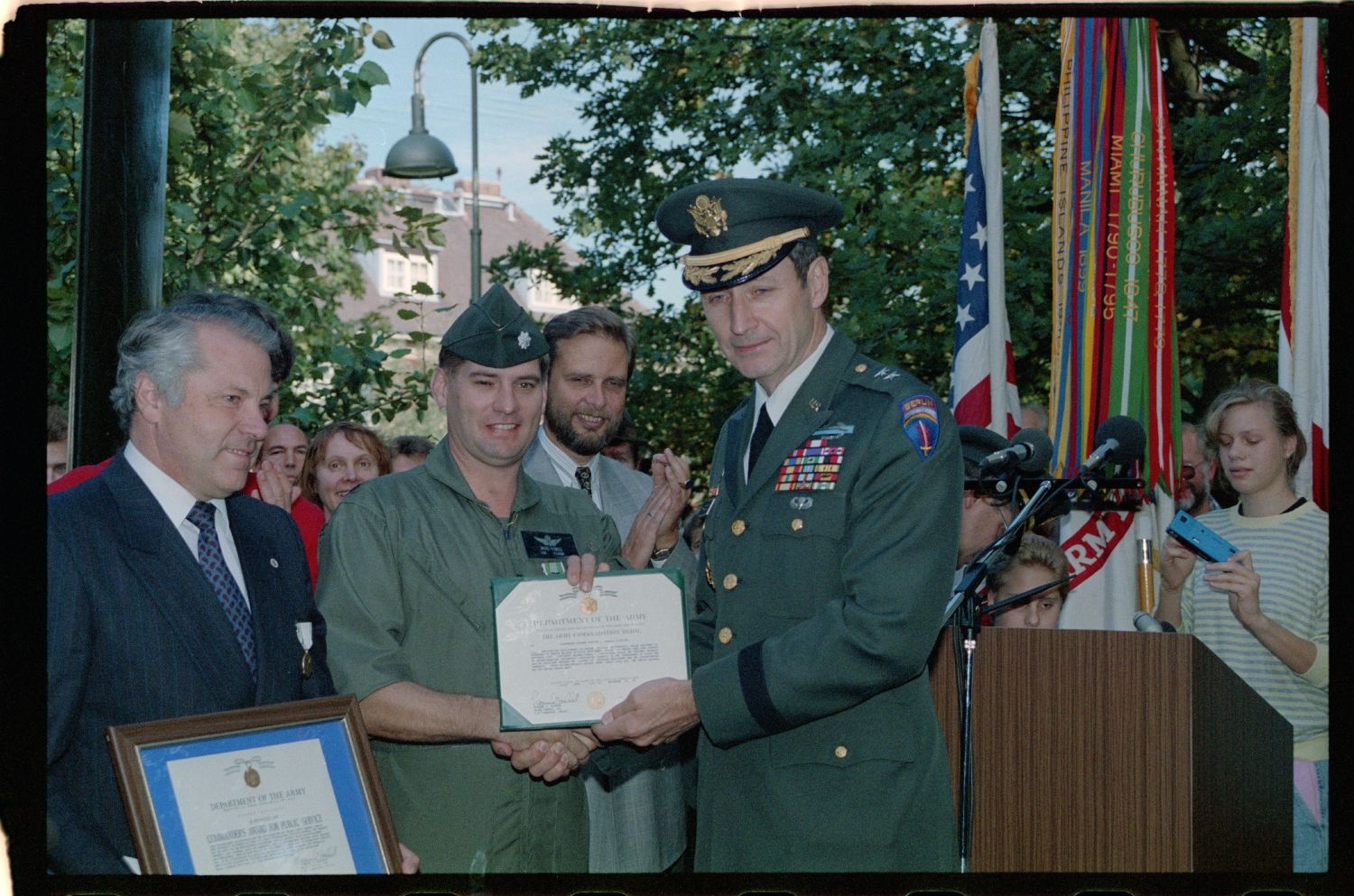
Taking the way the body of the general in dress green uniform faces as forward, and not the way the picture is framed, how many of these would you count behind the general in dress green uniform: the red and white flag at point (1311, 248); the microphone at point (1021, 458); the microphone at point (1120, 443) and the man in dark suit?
3

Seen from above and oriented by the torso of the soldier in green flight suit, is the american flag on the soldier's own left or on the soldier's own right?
on the soldier's own left

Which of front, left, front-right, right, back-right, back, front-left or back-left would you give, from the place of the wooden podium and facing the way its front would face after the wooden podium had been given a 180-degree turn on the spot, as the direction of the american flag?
front-left

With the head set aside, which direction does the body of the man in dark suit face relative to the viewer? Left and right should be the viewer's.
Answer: facing the viewer and to the right of the viewer

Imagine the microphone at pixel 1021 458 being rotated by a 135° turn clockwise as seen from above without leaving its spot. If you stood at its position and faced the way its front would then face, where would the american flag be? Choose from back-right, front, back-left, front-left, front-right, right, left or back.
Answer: back

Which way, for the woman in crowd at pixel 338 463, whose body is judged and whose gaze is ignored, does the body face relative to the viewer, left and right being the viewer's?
facing the viewer

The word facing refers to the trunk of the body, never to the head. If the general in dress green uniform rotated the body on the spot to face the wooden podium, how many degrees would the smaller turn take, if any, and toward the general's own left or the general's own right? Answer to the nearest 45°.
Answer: approximately 135° to the general's own left

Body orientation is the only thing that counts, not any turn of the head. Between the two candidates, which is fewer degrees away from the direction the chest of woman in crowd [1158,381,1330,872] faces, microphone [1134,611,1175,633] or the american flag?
the microphone

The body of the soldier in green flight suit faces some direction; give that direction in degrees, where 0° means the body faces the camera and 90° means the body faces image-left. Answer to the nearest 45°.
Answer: approximately 315°

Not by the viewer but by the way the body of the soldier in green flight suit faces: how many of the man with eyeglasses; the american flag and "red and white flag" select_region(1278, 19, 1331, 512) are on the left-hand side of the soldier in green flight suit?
3

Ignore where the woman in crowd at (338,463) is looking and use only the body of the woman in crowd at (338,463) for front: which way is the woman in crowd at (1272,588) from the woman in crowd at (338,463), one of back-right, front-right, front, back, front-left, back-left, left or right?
front-left

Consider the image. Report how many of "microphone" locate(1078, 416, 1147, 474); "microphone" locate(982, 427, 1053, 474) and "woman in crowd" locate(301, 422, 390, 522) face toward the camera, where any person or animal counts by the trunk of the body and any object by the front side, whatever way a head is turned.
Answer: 1
